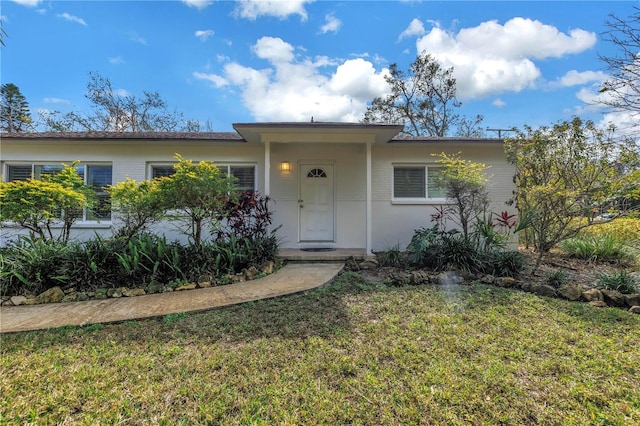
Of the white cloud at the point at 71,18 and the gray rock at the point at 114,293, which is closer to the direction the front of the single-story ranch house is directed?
the gray rock

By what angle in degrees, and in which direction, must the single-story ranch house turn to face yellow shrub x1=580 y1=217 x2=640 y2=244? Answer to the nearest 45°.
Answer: approximately 90° to its left

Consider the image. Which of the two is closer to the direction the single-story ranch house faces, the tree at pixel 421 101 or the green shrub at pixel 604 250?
the green shrub

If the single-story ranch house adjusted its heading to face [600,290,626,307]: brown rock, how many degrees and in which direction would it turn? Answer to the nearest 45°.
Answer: approximately 45° to its left

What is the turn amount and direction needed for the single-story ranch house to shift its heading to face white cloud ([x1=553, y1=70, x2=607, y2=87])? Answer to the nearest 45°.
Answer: approximately 90° to its left

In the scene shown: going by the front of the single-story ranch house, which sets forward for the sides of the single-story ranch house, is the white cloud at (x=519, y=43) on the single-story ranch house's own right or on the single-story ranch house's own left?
on the single-story ranch house's own left

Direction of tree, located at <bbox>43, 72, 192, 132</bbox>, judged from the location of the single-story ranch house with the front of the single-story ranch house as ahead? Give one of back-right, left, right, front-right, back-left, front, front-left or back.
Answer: back-right

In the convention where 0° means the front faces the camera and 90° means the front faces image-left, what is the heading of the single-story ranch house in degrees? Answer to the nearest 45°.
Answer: approximately 0°

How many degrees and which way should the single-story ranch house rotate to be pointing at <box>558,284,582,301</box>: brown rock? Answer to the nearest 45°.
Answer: approximately 45° to its left

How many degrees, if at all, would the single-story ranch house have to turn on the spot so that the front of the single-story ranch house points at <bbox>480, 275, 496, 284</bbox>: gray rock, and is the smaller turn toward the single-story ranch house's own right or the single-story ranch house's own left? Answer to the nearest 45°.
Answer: approximately 45° to the single-story ranch house's own left

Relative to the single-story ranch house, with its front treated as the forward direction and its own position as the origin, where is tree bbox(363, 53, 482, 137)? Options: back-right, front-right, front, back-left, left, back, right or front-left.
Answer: back-left

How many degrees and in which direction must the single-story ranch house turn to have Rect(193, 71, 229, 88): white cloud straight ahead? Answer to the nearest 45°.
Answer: approximately 135° to its right
